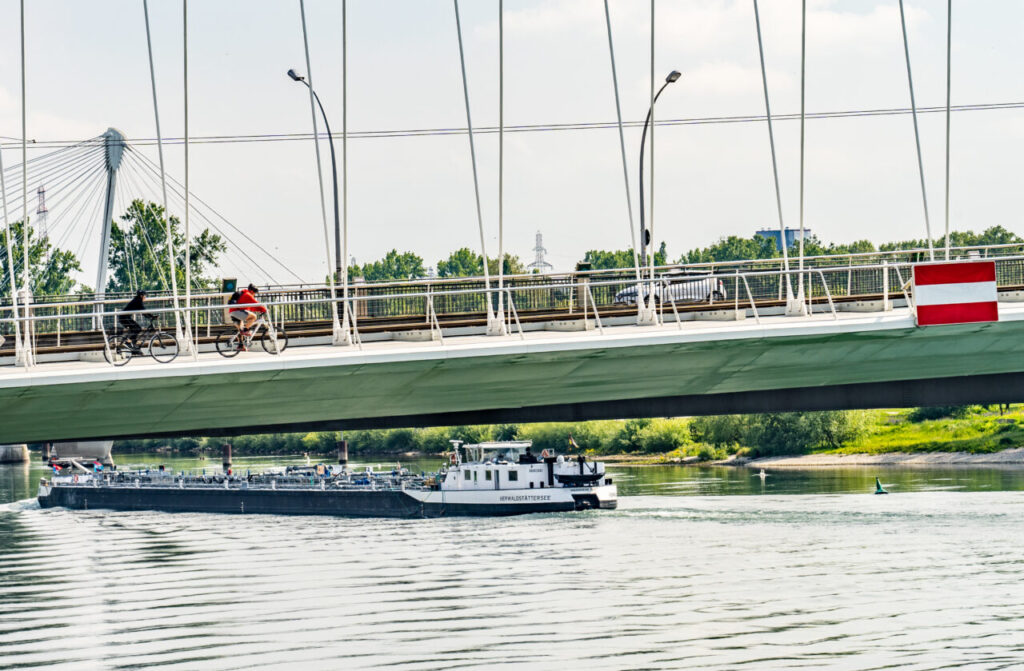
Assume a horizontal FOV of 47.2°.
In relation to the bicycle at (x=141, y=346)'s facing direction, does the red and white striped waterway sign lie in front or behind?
in front

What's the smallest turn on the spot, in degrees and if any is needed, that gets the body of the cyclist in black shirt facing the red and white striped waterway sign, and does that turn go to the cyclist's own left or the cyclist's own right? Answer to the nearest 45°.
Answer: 0° — they already face it

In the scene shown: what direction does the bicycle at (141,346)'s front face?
to the viewer's right

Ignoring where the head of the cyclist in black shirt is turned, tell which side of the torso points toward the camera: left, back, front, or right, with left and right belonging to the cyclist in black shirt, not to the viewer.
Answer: right
